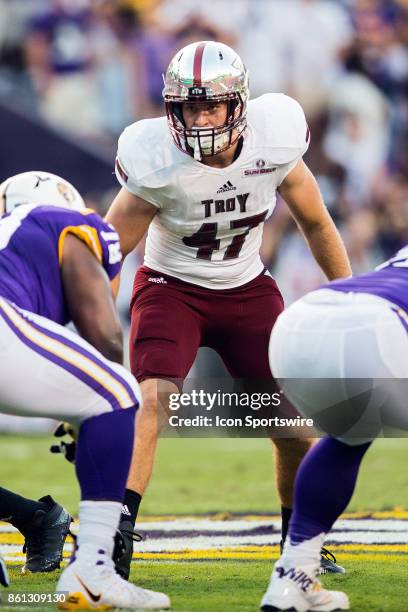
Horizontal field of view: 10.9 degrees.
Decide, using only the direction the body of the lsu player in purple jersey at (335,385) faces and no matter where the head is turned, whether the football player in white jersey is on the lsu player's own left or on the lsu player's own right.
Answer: on the lsu player's own left

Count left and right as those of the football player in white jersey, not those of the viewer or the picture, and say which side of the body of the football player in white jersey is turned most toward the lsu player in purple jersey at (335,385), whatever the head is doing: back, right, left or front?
front

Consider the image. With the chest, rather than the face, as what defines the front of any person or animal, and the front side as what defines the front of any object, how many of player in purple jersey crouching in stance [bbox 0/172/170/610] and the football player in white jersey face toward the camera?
1

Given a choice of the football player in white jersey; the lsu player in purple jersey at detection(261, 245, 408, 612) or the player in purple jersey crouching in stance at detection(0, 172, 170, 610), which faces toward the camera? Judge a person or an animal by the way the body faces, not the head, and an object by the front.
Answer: the football player in white jersey

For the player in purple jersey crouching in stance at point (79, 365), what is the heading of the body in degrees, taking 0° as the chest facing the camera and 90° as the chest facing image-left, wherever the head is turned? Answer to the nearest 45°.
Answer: approximately 225°

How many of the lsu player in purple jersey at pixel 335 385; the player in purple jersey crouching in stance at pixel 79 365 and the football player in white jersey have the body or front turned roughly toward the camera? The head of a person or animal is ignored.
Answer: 1

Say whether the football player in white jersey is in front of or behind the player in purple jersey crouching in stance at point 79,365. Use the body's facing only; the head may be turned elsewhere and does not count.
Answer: in front

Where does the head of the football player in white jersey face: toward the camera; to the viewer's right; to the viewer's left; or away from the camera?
toward the camera

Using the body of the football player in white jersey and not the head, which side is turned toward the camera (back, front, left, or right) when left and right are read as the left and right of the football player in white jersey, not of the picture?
front
